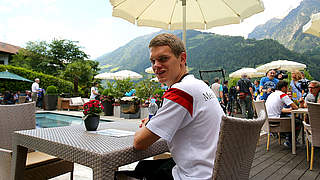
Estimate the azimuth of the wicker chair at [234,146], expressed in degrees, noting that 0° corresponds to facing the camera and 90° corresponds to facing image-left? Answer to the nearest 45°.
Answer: approximately 135°

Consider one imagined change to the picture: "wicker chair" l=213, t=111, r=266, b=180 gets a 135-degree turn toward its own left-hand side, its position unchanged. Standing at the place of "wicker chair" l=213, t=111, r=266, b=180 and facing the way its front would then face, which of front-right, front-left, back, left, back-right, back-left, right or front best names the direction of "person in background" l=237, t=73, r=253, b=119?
back

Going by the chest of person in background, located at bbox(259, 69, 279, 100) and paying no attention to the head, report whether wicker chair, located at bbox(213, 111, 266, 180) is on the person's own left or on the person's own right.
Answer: on the person's own right

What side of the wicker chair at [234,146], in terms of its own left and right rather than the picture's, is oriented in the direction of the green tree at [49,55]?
front

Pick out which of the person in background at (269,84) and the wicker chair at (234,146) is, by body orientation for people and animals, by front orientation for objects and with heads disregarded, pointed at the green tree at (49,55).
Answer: the wicker chair

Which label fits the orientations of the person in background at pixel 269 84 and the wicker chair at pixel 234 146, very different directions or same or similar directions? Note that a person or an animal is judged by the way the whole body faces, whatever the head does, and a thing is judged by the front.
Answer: very different directions
